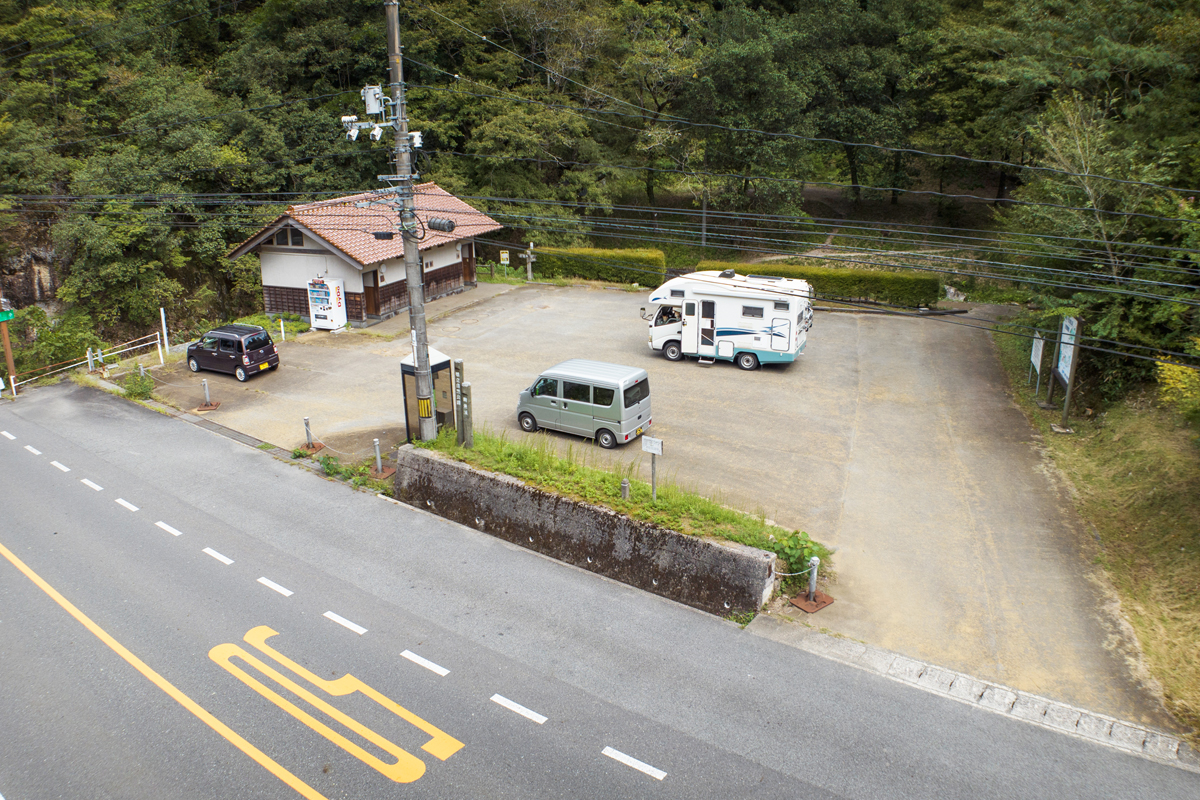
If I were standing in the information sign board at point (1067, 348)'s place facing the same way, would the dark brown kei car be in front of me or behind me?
in front

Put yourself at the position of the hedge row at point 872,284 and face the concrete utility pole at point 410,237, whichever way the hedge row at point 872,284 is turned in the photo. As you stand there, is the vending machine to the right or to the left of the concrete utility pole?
right

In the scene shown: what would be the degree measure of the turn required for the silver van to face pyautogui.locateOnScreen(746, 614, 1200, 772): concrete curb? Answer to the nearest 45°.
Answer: approximately 180°

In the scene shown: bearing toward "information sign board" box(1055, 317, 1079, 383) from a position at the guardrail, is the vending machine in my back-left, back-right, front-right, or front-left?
front-left

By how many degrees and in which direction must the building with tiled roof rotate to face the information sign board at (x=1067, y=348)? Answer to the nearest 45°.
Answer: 0° — it already faces it

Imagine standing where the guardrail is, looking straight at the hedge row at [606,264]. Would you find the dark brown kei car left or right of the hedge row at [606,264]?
right

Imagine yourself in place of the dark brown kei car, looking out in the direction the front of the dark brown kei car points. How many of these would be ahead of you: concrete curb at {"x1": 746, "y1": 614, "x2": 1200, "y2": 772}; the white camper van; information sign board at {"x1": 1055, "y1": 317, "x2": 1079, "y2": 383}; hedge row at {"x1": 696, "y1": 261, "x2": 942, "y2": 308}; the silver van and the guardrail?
1

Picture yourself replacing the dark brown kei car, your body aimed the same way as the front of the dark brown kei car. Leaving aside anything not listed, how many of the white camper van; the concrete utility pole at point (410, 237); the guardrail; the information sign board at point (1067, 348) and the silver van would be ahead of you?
1

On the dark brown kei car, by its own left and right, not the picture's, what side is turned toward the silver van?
back

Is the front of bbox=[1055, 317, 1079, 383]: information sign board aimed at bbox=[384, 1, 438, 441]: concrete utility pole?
yes

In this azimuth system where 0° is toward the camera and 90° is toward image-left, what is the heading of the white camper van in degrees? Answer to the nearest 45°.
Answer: approximately 90°

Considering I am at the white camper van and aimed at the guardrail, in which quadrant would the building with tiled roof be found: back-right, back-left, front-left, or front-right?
front-right

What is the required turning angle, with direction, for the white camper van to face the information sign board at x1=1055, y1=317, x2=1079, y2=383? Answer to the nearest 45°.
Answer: approximately 135° to its left

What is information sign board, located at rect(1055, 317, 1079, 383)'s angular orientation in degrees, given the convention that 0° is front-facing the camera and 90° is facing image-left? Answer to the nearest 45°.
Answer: approximately 45°

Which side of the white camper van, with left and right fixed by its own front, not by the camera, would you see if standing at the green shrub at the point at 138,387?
front
